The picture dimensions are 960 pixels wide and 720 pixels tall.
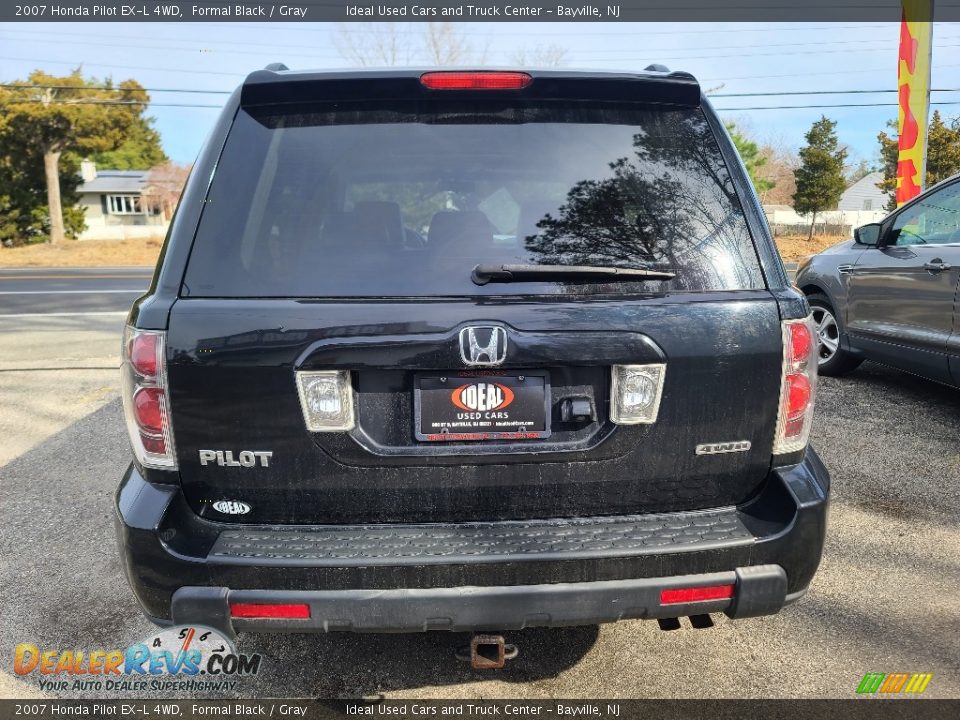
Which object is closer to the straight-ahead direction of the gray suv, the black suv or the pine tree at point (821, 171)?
the pine tree

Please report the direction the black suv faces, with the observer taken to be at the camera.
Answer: facing away from the viewer

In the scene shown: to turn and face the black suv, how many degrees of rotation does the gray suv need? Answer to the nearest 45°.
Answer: approximately 135° to its left
